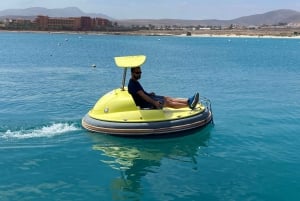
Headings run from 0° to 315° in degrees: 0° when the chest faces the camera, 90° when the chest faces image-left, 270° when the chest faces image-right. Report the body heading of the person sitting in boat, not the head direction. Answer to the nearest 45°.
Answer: approximately 270°
